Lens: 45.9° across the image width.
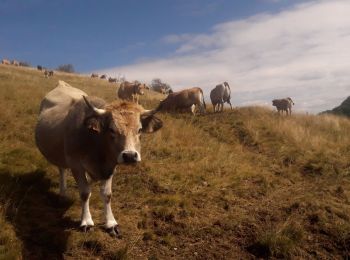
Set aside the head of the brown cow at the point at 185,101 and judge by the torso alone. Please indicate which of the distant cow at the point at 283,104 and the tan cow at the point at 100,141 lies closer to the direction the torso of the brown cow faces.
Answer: the tan cow

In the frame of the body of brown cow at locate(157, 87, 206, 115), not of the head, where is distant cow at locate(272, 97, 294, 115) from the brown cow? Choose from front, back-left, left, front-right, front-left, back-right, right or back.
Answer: back-right

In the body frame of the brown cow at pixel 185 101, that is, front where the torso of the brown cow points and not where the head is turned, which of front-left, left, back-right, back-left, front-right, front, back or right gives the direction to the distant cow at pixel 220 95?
back-right

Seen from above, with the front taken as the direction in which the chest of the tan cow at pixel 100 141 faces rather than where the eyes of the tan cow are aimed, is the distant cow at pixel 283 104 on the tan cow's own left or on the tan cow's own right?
on the tan cow's own left

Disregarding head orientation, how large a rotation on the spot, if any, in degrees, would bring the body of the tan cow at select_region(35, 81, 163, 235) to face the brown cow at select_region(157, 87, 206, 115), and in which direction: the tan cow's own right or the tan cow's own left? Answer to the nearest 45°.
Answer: approximately 135° to the tan cow's own left

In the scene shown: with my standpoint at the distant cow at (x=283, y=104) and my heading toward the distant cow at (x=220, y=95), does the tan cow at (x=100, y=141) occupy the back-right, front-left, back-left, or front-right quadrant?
front-left

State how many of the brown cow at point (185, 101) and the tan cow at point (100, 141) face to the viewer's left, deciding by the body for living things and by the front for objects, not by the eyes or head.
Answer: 1

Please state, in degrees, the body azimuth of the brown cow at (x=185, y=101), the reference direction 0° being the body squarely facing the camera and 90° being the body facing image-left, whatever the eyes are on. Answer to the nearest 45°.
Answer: approximately 90°

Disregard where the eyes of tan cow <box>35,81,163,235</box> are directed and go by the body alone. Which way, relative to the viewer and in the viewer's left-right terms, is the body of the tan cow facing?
facing the viewer and to the right of the viewer

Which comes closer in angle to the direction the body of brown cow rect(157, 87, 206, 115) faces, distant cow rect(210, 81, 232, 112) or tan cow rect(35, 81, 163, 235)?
the tan cow

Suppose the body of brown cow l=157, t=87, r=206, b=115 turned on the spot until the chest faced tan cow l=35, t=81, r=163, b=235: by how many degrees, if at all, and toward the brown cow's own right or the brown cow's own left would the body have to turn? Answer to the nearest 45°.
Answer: approximately 90° to the brown cow's own left
